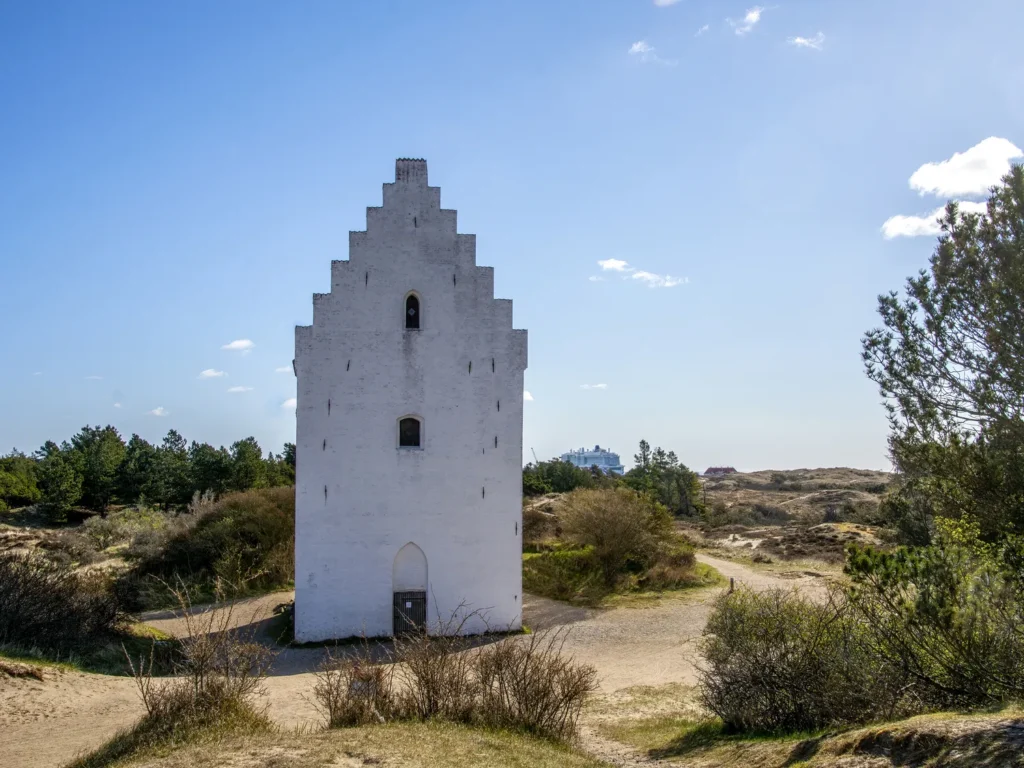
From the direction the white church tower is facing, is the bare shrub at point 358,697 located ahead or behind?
ahead

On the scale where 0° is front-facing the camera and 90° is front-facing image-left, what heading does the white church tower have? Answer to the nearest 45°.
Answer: approximately 0°

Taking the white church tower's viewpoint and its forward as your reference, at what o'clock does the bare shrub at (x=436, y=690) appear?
The bare shrub is roughly at 12 o'clock from the white church tower.

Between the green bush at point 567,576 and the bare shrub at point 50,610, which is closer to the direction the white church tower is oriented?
the bare shrub

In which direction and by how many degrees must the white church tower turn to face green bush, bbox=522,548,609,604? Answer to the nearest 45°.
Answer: approximately 135° to its left

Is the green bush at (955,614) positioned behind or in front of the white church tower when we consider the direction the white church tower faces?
in front

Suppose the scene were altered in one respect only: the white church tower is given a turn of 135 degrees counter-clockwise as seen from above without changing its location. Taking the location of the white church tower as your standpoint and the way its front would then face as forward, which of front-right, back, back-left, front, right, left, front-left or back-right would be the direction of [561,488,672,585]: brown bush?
front

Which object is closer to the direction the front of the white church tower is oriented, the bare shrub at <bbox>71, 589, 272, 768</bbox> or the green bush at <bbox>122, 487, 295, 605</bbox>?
the bare shrub

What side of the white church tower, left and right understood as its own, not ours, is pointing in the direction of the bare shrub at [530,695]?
front

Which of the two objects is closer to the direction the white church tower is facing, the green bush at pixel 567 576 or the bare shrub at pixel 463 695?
the bare shrub

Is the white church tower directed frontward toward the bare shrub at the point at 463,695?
yes

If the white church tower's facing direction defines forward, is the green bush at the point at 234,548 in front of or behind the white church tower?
behind
